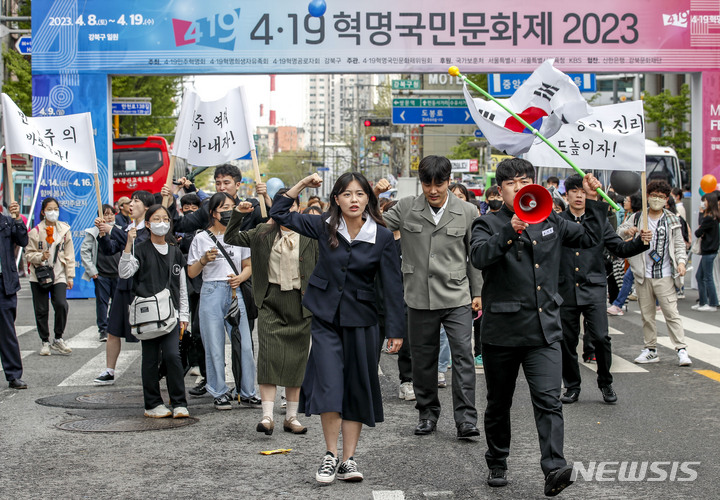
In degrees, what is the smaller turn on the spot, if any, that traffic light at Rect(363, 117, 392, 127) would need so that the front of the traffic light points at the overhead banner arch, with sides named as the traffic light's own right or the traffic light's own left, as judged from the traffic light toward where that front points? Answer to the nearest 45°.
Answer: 0° — it already faces it

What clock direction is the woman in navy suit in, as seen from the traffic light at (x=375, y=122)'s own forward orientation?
The woman in navy suit is roughly at 12 o'clock from the traffic light.

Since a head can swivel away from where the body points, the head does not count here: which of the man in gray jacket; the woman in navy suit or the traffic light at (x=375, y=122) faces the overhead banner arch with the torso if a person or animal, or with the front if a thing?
the traffic light

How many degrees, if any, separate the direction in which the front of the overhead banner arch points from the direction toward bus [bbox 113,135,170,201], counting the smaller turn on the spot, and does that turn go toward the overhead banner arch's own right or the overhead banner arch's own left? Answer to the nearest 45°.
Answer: approximately 135° to the overhead banner arch's own right

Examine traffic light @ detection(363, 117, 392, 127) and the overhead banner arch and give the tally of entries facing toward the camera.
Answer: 2

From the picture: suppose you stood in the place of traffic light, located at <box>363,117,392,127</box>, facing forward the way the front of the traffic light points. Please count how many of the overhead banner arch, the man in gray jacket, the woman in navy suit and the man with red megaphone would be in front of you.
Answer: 4

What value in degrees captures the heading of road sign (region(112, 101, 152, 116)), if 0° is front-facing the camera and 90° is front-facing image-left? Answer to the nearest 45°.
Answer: approximately 0°

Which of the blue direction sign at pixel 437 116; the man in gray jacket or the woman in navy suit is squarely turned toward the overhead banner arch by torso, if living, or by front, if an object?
the blue direction sign

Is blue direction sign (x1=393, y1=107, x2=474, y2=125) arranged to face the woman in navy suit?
yes

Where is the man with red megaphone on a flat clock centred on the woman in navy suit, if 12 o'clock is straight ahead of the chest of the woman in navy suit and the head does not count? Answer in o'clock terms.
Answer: The man with red megaphone is roughly at 10 o'clock from the woman in navy suit.

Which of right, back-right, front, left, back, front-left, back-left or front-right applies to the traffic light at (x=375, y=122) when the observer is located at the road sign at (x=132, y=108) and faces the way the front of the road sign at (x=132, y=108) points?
back-left
